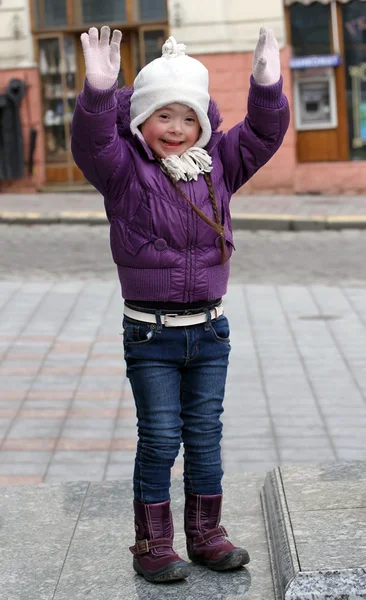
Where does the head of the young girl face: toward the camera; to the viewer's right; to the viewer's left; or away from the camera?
toward the camera

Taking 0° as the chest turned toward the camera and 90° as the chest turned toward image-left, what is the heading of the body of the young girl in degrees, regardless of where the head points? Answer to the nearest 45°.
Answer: approximately 315°
